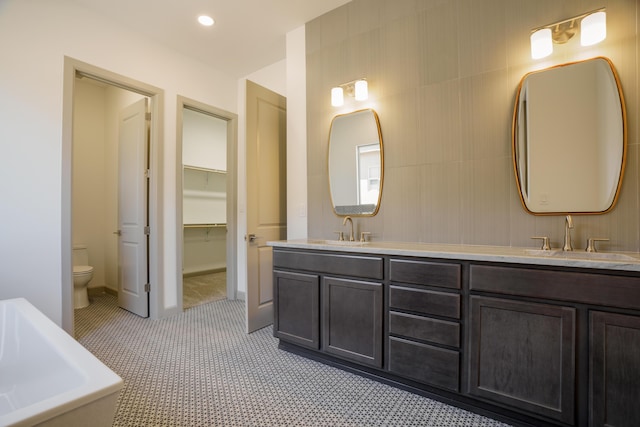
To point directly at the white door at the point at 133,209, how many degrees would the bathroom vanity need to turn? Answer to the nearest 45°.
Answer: approximately 45° to its right

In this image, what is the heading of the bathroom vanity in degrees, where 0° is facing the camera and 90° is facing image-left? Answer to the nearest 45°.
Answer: approximately 45°

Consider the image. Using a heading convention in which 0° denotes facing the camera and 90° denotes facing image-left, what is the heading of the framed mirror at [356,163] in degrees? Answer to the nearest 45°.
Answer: approximately 45°

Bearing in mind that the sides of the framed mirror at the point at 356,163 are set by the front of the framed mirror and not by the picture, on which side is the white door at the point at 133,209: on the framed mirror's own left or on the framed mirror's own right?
on the framed mirror's own right

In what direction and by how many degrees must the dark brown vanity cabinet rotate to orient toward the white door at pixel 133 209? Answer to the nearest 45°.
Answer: approximately 90° to its right

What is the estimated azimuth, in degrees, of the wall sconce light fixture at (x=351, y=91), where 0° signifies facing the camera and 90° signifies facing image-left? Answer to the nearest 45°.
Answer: approximately 45°

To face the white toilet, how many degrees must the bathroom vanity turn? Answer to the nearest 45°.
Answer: approximately 45° to its right
